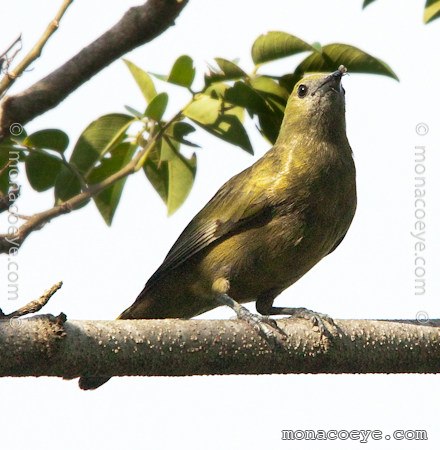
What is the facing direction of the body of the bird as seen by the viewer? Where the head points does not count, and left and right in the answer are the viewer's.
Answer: facing the viewer and to the right of the viewer

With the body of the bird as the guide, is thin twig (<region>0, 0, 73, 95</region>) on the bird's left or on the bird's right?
on the bird's right

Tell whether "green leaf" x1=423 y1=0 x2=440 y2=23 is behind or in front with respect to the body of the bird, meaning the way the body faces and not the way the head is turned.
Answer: in front
